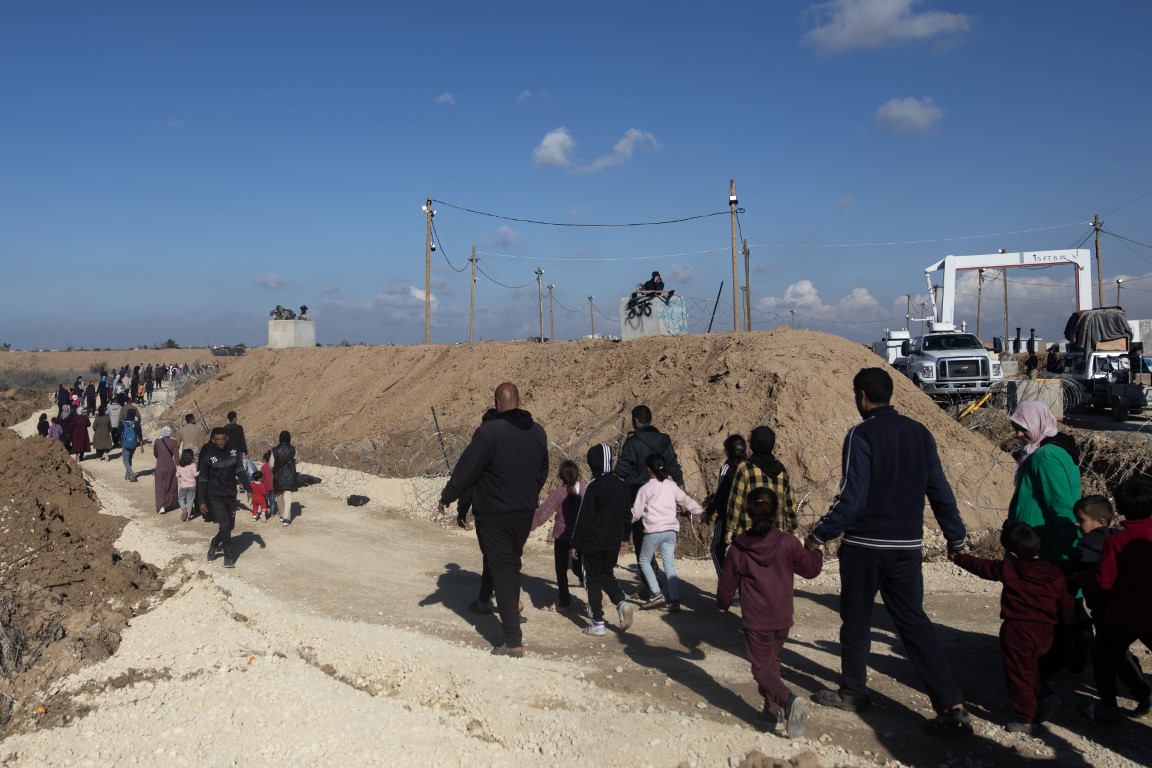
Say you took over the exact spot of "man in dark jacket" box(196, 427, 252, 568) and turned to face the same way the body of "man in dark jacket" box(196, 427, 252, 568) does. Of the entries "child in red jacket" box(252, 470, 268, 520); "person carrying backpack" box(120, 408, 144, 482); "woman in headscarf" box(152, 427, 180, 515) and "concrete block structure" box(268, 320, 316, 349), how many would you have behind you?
4

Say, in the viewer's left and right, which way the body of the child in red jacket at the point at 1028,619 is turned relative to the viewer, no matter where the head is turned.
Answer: facing away from the viewer and to the left of the viewer

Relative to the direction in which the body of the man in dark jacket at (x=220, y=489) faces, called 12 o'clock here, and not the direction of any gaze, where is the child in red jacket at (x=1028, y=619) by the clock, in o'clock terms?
The child in red jacket is roughly at 11 o'clock from the man in dark jacket.

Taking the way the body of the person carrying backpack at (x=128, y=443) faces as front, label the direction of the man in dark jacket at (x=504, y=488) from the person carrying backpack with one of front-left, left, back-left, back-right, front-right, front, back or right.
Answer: back

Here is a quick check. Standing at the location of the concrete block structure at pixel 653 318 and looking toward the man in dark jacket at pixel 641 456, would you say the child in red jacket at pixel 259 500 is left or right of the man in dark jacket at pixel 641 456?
right

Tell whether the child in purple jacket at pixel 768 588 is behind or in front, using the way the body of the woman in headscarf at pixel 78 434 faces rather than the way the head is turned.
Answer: behind

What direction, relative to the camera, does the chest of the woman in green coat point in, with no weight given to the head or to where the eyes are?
to the viewer's left

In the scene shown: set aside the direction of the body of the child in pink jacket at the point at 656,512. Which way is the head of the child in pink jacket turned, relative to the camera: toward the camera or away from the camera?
away from the camera

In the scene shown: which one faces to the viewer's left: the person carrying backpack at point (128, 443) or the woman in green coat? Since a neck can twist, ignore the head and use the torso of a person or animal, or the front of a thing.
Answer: the woman in green coat

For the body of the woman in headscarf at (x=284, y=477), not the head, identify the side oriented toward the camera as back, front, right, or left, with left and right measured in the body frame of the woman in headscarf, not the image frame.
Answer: back
